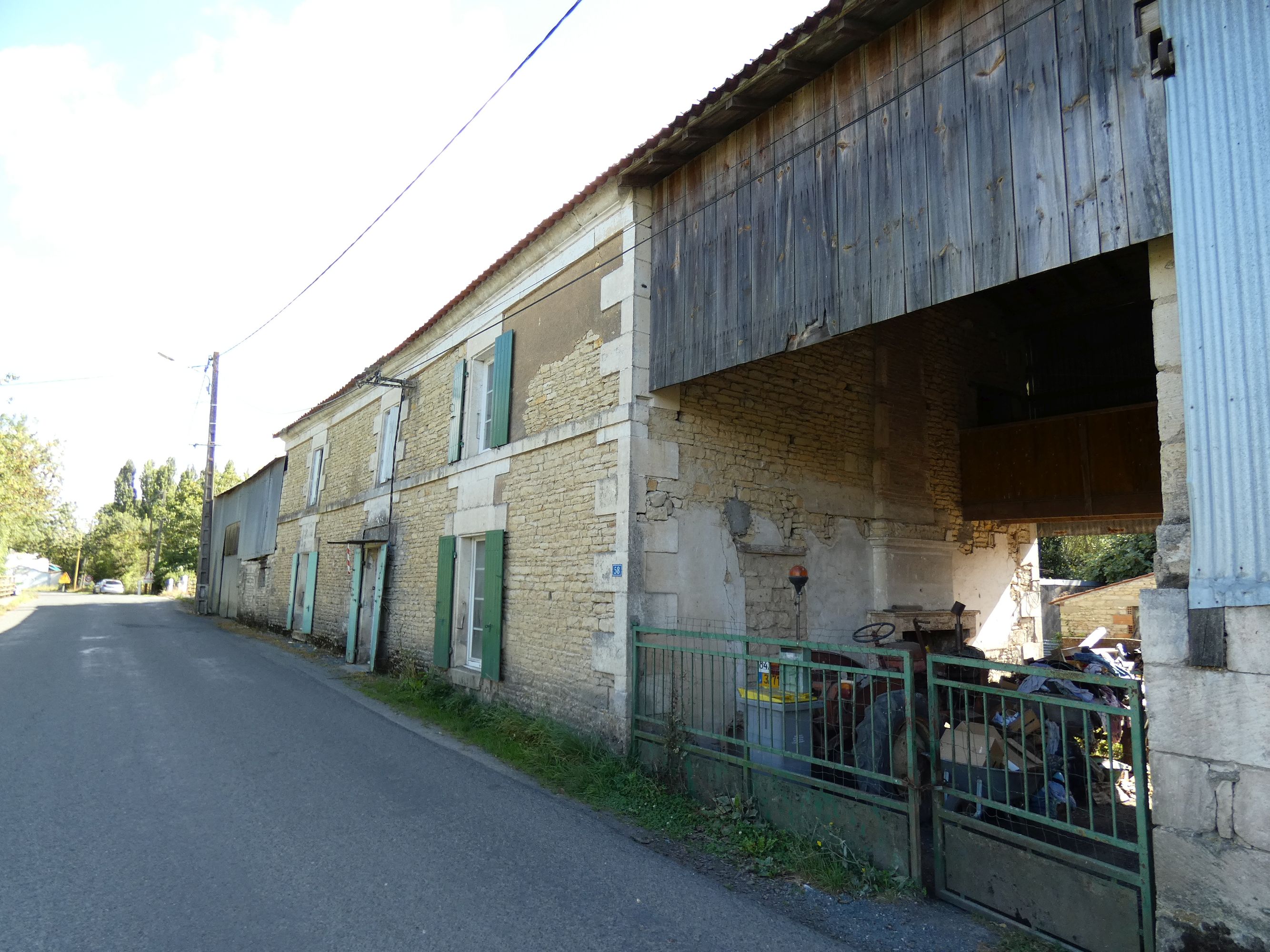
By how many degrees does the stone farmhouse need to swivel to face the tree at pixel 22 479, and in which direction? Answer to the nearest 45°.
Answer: approximately 90° to its right

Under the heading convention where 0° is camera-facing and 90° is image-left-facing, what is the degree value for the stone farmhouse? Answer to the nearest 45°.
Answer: approximately 45°

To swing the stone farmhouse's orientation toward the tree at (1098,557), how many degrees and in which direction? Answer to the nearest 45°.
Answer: approximately 180°

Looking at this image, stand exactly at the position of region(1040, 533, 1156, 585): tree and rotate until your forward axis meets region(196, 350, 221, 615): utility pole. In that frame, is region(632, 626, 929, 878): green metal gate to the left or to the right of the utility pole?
left

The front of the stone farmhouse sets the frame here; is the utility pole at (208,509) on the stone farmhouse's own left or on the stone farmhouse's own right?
on the stone farmhouse's own right

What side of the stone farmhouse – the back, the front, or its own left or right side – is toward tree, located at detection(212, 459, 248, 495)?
right
